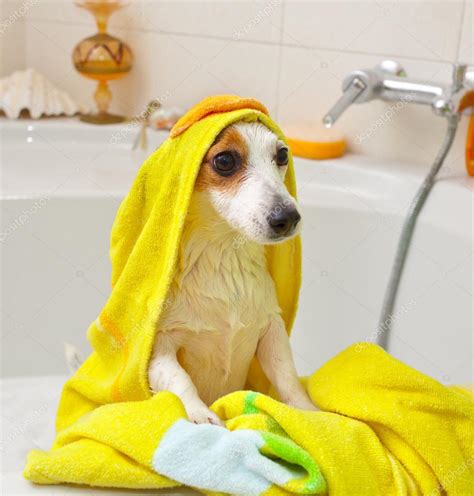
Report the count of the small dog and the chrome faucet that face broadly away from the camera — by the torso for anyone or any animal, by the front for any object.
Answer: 0

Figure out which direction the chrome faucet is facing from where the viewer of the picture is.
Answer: facing the viewer and to the left of the viewer

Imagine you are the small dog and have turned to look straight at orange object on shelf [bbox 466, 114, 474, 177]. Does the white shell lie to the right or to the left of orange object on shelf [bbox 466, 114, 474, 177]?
left

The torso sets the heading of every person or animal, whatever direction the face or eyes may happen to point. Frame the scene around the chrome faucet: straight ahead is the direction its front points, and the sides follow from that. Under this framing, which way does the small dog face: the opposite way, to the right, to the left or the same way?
the same way

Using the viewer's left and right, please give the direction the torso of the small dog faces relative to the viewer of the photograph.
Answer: facing the viewer and to the right of the viewer

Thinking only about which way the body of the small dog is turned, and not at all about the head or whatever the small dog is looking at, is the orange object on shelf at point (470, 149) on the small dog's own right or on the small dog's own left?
on the small dog's own left

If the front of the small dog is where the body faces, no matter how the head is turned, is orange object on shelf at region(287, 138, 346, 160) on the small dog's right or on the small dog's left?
on the small dog's left

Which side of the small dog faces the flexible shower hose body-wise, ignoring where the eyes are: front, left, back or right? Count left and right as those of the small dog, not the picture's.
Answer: left

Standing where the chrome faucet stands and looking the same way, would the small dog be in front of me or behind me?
in front
